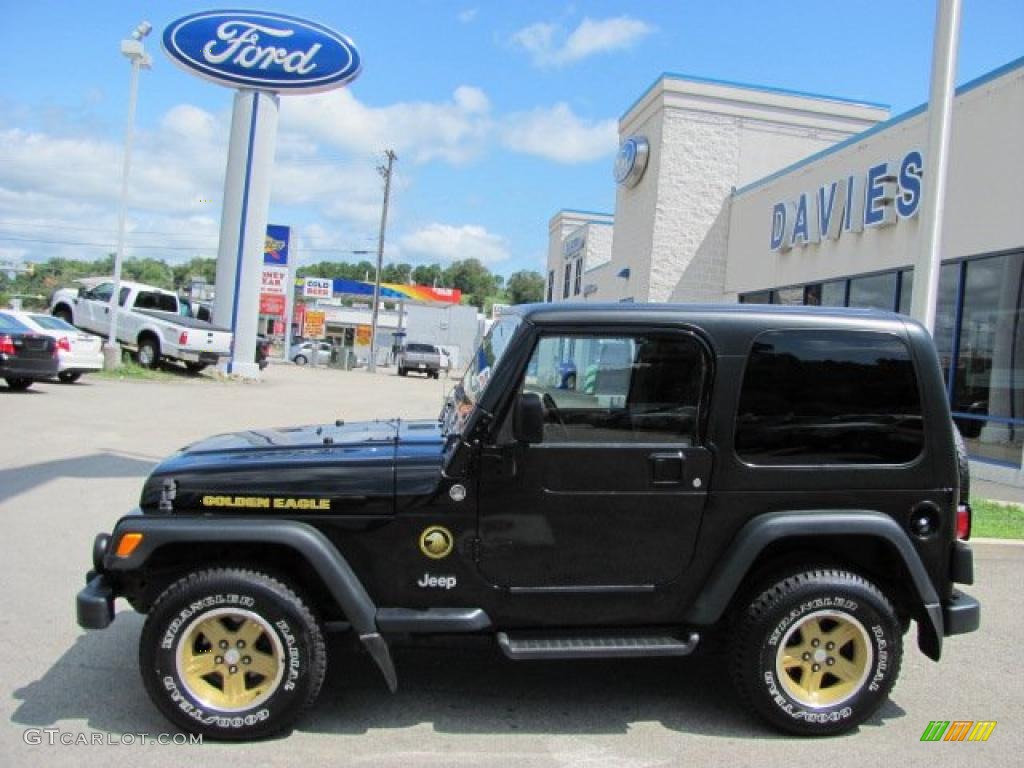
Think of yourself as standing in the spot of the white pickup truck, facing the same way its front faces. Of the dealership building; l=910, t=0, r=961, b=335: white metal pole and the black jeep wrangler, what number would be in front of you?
0

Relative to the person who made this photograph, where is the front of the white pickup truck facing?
facing away from the viewer and to the left of the viewer

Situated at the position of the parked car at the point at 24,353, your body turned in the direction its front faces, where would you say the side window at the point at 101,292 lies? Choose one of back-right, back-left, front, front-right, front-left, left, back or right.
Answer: front-right

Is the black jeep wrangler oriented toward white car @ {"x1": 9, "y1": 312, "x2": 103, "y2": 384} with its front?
no

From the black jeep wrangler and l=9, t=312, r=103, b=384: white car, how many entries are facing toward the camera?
0

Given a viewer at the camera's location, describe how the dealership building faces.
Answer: facing the viewer and to the left of the viewer

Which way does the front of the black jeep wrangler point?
to the viewer's left

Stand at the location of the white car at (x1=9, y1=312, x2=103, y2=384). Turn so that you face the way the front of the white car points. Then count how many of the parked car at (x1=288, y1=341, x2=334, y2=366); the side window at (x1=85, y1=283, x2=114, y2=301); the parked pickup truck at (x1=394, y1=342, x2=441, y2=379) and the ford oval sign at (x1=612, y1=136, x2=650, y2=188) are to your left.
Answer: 0

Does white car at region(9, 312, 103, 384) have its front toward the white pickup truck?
no

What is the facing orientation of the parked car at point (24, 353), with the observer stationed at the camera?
facing away from the viewer and to the left of the viewer

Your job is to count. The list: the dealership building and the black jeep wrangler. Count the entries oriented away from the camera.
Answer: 0

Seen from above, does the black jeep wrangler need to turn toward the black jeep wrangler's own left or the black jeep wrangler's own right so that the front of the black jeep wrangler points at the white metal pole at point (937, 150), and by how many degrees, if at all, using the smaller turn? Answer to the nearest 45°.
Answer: approximately 135° to the black jeep wrangler's own right

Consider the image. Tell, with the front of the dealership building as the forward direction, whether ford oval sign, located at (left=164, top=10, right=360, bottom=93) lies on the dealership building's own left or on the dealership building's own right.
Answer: on the dealership building's own right
